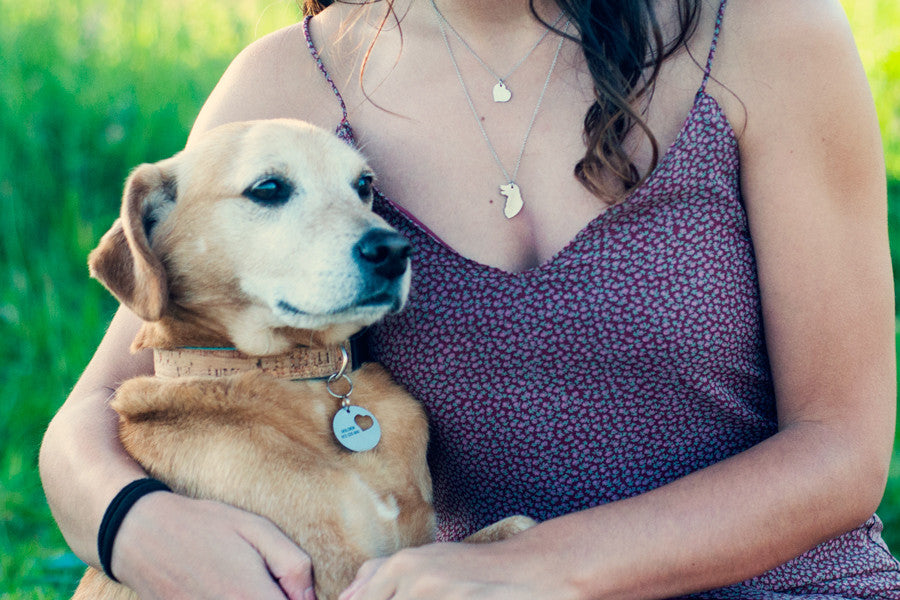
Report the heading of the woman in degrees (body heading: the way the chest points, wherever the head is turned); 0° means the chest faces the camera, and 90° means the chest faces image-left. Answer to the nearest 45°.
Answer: approximately 0°

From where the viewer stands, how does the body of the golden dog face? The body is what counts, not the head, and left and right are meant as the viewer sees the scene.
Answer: facing the viewer and to the right of the viewer
